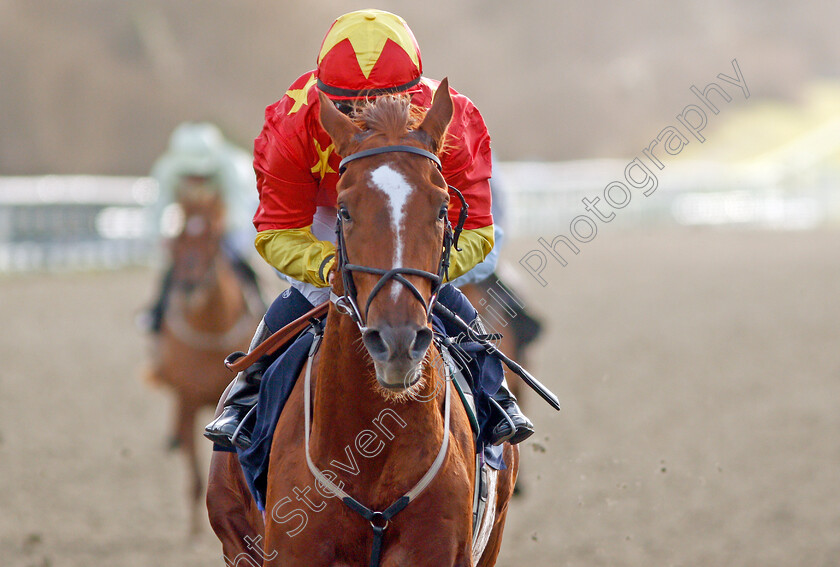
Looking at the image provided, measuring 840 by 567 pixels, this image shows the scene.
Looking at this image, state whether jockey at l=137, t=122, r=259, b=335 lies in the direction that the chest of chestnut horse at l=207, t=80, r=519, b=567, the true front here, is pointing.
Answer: no

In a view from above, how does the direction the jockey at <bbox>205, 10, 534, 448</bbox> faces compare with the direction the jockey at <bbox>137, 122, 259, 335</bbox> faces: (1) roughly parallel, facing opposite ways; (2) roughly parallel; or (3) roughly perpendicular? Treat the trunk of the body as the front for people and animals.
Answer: roughly parallel

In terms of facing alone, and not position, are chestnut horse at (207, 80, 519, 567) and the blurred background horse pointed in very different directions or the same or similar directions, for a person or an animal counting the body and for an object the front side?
same or similar directions

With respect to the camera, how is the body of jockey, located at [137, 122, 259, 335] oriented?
toward the camera

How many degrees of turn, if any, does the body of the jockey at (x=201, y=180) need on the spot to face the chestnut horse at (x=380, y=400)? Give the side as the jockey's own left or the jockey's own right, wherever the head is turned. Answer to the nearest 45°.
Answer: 0° — they already face it

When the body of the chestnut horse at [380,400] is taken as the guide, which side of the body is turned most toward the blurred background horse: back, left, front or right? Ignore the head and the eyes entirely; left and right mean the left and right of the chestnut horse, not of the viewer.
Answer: back

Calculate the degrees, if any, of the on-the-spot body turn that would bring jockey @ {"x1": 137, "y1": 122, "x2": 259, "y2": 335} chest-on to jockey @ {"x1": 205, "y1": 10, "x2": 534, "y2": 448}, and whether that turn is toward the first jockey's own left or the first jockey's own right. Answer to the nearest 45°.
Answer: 0° — they already face them

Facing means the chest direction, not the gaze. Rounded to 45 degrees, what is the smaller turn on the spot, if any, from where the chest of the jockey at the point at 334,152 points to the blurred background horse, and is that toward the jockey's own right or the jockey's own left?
approximately 180°

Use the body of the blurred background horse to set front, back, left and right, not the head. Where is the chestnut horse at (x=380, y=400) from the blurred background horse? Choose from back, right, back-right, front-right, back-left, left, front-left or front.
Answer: front

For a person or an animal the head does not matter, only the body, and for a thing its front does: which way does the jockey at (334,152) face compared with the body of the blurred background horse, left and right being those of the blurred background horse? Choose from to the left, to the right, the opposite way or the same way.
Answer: the same way

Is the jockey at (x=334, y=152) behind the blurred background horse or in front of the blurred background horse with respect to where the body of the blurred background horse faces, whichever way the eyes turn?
in front

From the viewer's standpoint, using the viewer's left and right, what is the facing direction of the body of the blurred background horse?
facing the viewer
